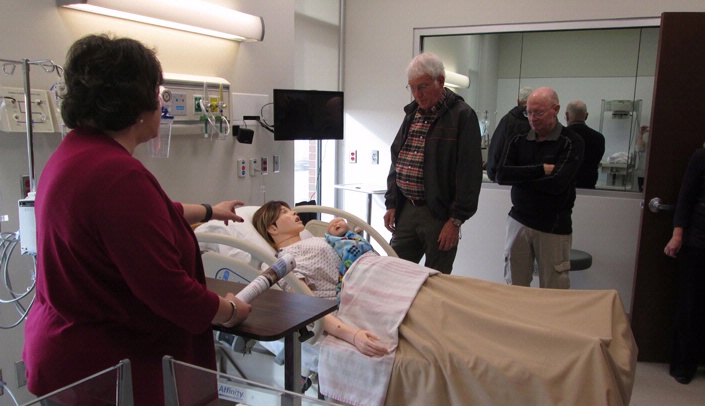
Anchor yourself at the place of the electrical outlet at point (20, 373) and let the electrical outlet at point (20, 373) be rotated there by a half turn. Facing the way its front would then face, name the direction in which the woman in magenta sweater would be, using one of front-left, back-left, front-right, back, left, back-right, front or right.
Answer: back-left

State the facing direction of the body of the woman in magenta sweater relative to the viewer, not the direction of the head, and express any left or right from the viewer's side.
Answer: facing away from the viewer and to the right of the viewer

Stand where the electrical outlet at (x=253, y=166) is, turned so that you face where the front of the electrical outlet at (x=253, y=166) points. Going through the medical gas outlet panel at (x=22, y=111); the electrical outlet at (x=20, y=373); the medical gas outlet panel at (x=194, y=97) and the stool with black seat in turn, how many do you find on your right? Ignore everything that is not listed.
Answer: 3

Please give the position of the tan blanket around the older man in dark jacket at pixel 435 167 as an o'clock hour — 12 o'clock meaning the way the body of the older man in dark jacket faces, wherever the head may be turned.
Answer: The tan blanket is roughly at 10 o'clock from the older man in dark jacket.

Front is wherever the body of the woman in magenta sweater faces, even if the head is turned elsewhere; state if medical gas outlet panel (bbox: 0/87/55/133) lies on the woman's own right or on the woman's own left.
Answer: on the woman's own left

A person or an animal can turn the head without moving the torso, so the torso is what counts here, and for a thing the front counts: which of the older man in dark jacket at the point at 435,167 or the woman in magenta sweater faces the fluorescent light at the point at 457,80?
the woman in magenta sweater

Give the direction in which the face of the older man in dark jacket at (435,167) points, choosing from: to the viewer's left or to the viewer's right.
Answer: to the viewer's left

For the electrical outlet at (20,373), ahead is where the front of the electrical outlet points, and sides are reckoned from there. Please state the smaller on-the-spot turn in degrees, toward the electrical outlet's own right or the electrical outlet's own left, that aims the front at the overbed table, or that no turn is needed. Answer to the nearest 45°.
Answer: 0° — it already faces it

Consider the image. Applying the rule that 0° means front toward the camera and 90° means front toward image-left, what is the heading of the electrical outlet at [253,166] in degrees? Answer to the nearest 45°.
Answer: approximately 315°

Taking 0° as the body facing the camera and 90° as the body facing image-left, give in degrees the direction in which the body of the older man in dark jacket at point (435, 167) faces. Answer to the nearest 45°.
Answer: approximately 45°

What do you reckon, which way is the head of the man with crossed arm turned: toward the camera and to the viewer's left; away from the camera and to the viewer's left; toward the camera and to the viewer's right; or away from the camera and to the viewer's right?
toward the camera and to the viewer's left

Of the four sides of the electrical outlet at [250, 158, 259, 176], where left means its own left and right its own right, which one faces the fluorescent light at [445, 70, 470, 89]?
left
